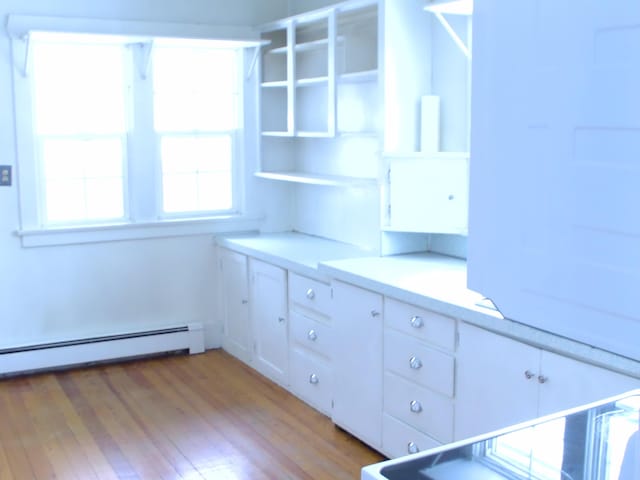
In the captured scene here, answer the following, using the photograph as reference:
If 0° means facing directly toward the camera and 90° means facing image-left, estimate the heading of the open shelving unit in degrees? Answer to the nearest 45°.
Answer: approximately 45°

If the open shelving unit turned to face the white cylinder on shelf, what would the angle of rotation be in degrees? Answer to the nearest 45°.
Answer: approximately 90° to its left

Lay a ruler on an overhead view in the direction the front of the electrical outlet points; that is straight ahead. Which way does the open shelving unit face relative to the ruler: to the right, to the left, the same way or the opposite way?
to the right

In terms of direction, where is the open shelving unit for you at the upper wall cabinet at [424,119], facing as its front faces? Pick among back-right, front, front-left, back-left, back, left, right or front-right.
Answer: back-right

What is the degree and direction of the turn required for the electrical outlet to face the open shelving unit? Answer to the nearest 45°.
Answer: approximately 90° to its left

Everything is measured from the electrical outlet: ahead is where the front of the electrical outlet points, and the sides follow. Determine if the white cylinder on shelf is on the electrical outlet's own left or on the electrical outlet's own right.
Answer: on the electrical outlet's own left

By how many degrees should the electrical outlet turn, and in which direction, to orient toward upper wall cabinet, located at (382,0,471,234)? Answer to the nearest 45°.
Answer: approximately 45° to its left
